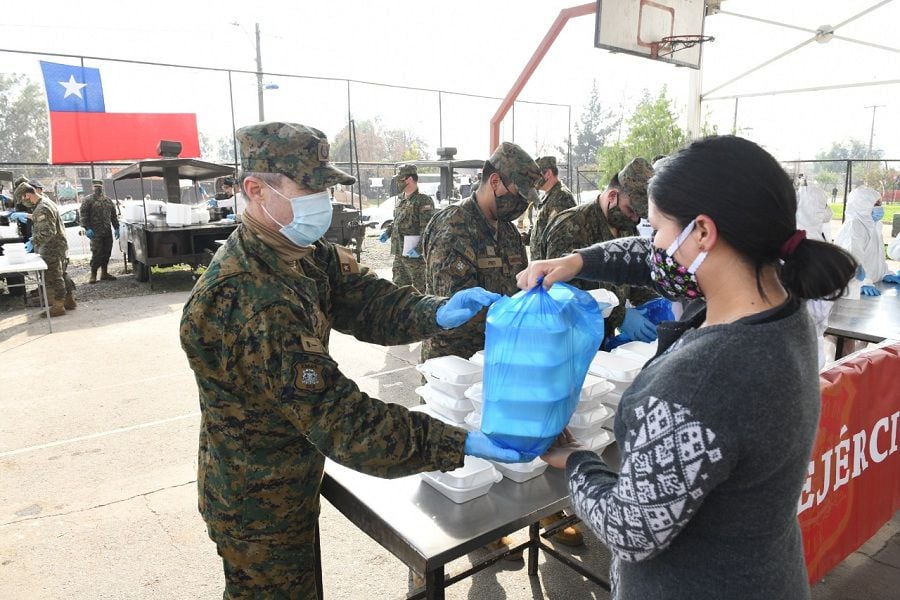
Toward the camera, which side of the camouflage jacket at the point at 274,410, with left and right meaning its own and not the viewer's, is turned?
right

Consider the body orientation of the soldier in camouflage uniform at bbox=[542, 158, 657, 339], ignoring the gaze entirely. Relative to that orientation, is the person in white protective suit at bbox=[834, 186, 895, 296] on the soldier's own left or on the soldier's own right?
on the soldier's own left

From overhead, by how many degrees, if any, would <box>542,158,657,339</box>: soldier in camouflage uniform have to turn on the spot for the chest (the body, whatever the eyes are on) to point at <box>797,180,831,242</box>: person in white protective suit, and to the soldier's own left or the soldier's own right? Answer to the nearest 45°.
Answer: approximately 90° to the soldier's own left

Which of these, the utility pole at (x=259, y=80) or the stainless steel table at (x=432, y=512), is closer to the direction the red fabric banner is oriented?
the stainless steel table

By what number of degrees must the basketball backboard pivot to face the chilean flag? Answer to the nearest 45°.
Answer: approximately 135° to its right

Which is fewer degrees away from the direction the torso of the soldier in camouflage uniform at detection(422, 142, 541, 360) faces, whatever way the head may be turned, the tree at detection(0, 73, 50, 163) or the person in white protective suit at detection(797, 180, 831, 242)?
the person in white protective suit

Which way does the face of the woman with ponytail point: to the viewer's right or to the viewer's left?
to the viewer's left

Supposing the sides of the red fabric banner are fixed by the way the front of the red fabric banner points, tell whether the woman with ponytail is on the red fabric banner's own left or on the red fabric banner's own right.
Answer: on the red fabric banner's own right
